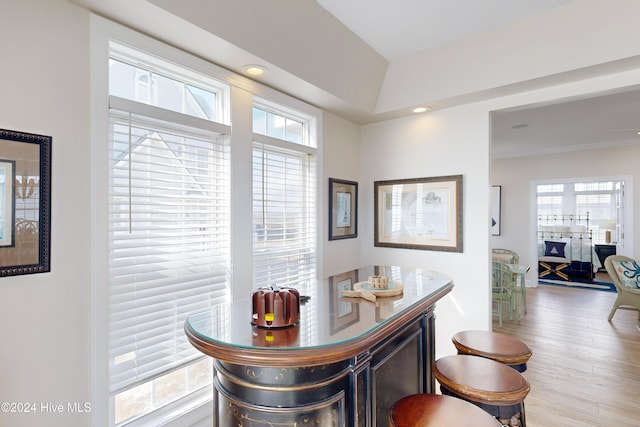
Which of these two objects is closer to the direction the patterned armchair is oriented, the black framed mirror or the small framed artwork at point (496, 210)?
the black framed mirror

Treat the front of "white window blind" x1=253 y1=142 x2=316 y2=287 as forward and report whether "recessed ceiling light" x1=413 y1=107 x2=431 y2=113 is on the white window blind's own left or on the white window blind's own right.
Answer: on the white window blind's own left

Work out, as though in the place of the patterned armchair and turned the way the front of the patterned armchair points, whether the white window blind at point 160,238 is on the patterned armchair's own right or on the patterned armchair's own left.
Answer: on the patterned armchair's own right

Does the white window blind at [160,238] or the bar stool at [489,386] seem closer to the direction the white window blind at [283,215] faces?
the bar stool

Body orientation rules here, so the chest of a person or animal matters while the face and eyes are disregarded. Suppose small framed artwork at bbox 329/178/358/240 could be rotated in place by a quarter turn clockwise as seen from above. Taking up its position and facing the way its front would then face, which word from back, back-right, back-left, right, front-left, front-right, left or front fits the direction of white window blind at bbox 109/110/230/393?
front

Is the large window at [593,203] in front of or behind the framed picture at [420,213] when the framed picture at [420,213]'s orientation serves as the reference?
behind

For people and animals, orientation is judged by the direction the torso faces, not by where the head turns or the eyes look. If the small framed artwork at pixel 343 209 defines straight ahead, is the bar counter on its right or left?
on its right

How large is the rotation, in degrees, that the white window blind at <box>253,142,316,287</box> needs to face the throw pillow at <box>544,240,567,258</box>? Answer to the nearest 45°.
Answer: approximately 90° to its left

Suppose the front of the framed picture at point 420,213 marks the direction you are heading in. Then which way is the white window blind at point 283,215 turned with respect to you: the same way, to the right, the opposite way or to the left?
to the left

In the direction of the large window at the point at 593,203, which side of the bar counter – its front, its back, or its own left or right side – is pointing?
left

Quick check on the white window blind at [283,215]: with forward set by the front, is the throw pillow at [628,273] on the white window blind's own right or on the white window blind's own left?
on the white window blind's own left
